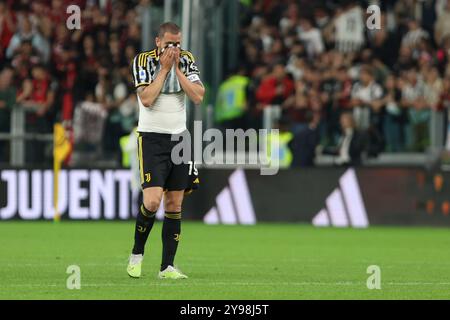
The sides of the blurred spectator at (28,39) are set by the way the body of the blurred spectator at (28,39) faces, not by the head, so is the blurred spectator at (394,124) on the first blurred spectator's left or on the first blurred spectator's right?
on the first blurred spectator's left

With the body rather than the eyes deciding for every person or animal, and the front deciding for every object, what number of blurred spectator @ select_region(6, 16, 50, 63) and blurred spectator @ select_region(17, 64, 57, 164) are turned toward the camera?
2

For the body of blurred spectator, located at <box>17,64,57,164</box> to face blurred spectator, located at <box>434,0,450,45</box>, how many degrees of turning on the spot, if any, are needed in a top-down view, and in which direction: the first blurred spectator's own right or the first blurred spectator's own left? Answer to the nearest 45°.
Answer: approximately 90° to the first blurred spectator's own left

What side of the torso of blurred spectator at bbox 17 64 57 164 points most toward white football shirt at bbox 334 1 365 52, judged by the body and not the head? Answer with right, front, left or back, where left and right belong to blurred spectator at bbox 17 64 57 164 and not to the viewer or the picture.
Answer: left

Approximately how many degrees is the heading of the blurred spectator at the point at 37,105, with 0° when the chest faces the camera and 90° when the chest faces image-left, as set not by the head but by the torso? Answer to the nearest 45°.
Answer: approximately 0°

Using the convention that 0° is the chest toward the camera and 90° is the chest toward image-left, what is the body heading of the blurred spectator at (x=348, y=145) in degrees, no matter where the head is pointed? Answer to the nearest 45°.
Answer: approximately 45°
